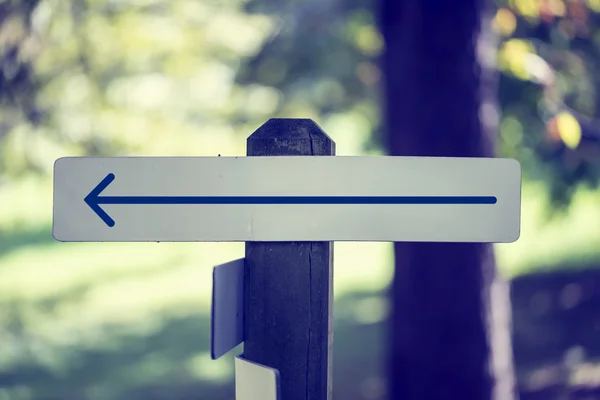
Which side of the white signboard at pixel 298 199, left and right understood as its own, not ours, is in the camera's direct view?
front

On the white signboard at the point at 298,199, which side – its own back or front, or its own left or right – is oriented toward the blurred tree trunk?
back
